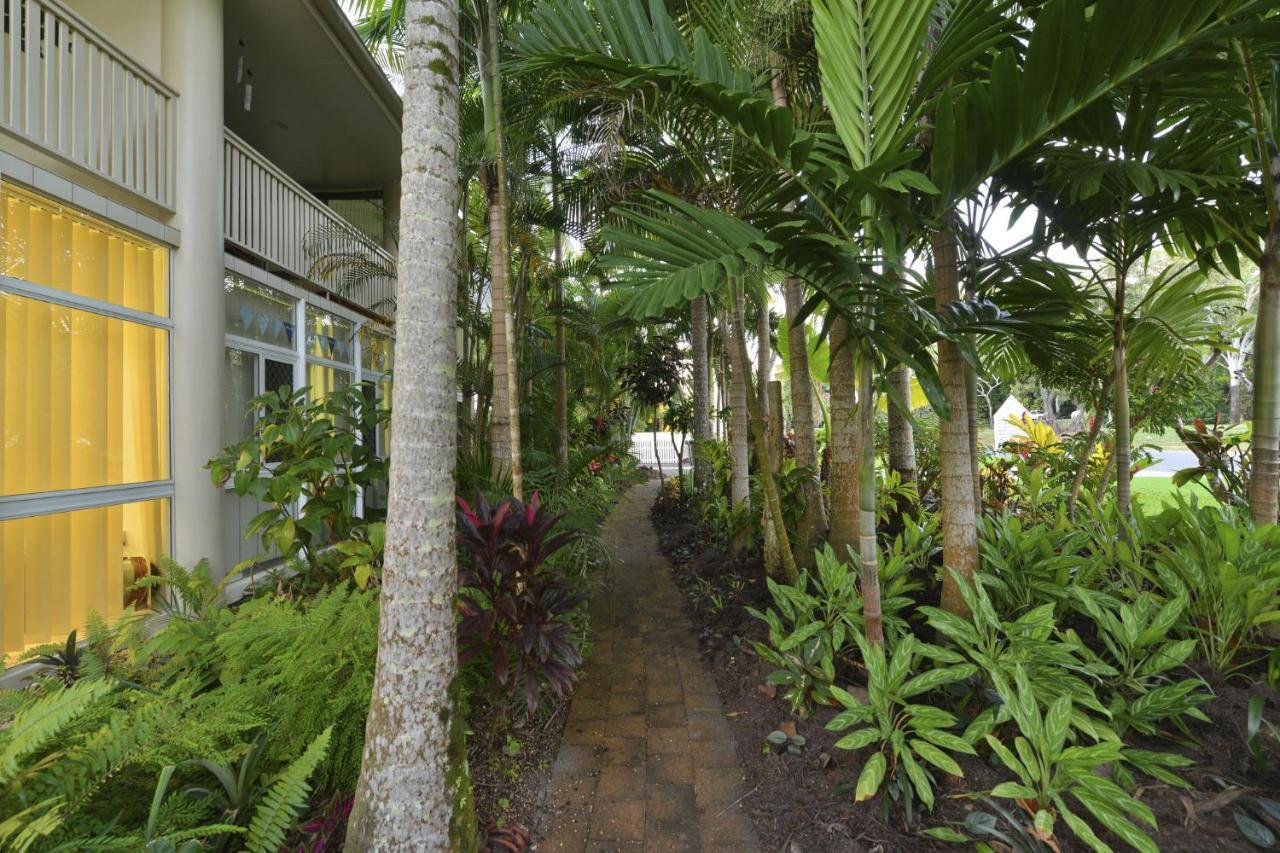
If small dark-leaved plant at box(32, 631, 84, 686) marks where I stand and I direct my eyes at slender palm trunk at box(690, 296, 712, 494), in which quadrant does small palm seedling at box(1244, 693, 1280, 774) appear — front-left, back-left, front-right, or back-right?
front-right

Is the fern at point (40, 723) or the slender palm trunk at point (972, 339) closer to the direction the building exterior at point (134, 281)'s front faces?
the slender palm trunk

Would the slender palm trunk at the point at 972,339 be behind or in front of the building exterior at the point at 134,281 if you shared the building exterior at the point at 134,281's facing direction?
in front

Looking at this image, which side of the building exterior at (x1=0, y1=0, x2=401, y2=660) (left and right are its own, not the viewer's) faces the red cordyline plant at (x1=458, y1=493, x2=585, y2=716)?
front

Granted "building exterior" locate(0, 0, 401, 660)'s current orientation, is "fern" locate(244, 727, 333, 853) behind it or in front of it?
in front

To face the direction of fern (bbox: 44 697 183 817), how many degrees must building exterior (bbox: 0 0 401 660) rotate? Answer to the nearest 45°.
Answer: approximately 45° to its right

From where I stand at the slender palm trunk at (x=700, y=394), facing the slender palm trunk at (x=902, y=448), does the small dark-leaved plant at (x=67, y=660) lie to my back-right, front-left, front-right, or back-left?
front-right

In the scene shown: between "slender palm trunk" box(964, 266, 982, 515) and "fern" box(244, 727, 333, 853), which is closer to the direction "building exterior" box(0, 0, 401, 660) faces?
the slender palm trunk

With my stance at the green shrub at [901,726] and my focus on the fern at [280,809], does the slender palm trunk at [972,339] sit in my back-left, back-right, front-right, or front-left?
back-right

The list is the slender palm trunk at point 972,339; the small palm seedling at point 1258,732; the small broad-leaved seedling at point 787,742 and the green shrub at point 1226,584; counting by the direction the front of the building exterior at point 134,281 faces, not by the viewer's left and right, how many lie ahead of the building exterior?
4

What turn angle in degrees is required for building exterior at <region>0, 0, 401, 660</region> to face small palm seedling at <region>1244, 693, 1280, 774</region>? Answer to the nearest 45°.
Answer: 0° — it already faces it

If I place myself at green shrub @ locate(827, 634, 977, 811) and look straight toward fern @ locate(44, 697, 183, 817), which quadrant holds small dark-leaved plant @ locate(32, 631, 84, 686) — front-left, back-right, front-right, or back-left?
front-right

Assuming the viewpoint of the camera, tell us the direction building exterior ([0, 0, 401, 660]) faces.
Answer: facing the viewer and to the right of the viewer

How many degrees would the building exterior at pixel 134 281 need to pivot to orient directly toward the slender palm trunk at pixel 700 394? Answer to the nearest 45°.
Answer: approximately 45° to its left

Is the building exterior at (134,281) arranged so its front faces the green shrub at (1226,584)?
yes

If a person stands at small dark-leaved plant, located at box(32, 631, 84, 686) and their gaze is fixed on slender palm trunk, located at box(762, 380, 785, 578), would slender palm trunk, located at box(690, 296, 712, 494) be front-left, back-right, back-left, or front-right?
front-left
